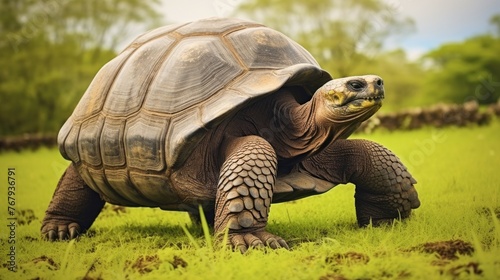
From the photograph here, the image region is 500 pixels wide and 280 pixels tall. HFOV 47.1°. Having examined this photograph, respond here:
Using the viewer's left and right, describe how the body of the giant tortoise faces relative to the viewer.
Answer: facing the viewer and to the right of the viewer

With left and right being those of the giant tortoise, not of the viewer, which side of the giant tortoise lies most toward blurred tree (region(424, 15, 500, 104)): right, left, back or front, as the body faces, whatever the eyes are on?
left

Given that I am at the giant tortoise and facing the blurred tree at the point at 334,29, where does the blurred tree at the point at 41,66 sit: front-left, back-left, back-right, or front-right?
front-left

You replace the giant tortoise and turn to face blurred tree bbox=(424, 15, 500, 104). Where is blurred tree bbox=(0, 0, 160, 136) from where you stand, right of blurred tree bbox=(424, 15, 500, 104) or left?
left

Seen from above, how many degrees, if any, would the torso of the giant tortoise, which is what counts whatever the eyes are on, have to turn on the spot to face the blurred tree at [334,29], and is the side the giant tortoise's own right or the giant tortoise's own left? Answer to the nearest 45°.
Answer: approximately 135° to the giant tortoise's own left

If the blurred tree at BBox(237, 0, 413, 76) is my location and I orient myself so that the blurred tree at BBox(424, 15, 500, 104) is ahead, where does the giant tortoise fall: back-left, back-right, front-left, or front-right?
back-right

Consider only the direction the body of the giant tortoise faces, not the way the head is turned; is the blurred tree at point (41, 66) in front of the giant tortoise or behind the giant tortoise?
behind

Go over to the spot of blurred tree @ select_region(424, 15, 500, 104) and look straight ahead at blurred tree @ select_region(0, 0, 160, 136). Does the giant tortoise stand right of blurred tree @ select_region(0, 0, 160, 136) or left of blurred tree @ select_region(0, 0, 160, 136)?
left
